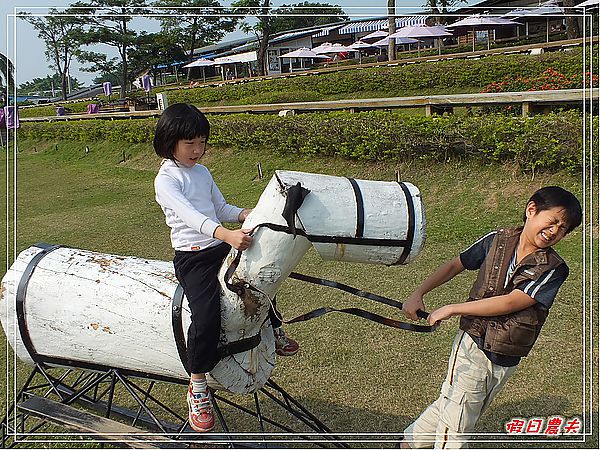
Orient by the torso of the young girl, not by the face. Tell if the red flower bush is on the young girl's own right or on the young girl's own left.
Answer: on the young girl's own left

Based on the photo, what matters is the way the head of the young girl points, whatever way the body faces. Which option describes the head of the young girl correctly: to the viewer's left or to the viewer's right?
to the viewer's right

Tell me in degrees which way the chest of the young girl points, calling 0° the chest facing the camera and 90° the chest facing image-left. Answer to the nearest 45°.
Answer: approximately 315°

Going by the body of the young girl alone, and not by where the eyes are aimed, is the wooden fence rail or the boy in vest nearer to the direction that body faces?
the boy in vest

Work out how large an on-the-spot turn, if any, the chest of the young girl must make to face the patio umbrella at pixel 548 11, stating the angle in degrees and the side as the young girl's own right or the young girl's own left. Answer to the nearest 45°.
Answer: approximately 90° to the young girl's own left

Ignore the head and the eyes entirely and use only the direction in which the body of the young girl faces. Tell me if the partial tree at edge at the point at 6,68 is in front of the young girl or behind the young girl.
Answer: behind

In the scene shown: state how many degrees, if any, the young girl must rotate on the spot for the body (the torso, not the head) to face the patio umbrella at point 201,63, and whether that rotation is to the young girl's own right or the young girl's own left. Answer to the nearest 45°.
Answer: approximately 135° to the young girl's own left

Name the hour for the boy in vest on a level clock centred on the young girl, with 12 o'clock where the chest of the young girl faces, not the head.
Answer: The boy in vest is roughly at 11 o'clock from the young girl.

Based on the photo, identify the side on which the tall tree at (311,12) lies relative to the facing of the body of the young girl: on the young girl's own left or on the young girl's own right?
on the young girl's own left

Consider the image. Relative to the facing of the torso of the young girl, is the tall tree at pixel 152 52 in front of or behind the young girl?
behind
